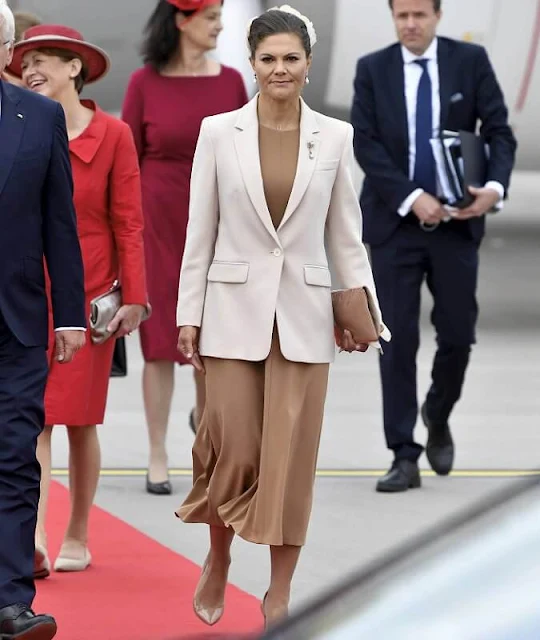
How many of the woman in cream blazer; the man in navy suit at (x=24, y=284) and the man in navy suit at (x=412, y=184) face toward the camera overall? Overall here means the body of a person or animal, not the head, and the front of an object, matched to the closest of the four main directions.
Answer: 3

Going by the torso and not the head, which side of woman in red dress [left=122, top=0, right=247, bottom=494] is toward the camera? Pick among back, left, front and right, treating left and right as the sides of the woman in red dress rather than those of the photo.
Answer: front

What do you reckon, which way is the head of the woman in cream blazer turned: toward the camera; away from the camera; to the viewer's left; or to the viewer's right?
toward the camera

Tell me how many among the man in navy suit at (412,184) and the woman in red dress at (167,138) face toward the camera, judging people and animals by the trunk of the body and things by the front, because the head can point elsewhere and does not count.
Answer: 2

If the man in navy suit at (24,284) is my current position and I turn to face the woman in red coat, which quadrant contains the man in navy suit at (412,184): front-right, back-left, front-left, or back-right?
front-right

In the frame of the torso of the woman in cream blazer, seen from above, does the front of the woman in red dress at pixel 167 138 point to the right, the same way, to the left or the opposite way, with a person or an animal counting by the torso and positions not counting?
the same way

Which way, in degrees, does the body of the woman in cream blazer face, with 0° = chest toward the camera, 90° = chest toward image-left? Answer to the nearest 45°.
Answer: approximately 0°

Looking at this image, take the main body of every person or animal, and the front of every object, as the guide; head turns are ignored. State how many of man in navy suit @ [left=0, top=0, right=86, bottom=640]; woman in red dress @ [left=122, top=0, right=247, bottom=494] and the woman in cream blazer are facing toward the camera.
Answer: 3

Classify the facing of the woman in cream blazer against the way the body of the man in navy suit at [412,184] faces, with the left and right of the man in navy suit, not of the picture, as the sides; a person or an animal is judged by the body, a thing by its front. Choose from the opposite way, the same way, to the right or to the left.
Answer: the same way

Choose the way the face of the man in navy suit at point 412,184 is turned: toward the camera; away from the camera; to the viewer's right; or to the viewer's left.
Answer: toward the camera
